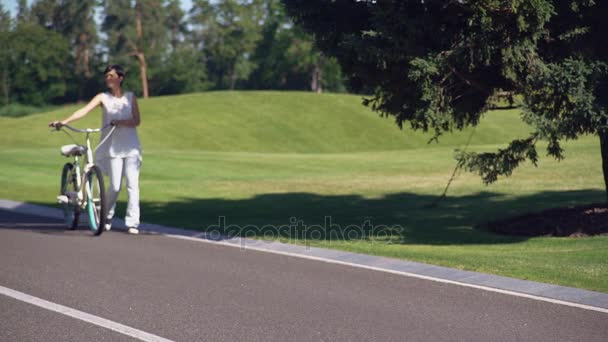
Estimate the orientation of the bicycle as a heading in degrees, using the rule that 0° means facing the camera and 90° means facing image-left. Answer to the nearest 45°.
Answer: approximately 0°
